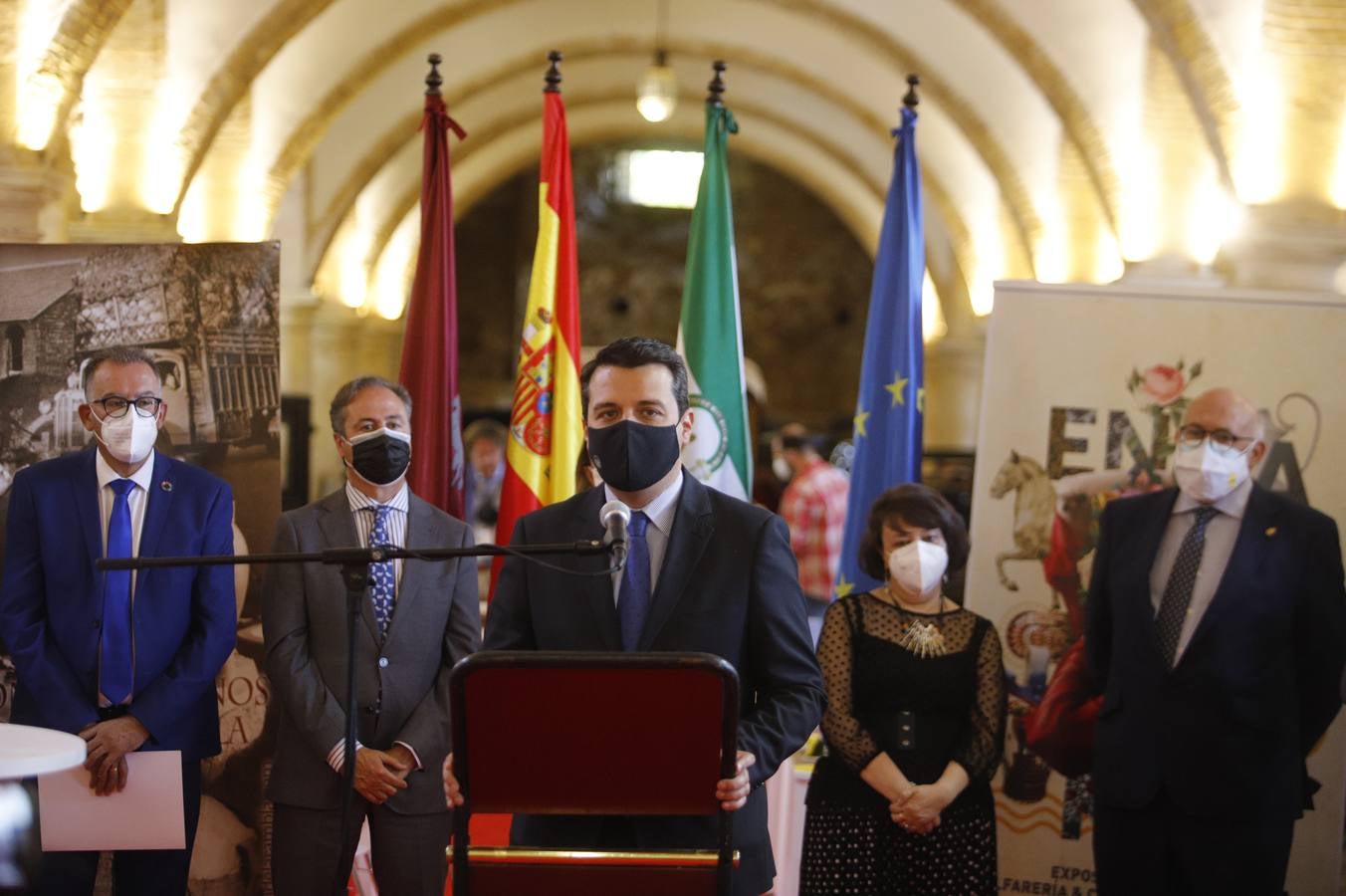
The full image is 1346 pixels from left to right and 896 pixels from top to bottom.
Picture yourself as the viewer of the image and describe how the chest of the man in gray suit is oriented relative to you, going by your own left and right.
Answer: facing the viewer

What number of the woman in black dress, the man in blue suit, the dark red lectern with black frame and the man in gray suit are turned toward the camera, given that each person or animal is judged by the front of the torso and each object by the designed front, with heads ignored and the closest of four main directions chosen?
4

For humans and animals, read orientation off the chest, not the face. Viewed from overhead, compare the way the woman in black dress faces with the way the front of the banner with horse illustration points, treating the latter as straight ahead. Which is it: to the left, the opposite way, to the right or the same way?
the same way

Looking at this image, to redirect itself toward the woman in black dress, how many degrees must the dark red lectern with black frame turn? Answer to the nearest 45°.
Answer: approximately 135° to its left

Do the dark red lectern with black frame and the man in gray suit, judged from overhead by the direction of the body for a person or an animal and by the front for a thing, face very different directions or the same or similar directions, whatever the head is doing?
same or similar directions

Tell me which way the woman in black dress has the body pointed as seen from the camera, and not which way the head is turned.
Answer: toward the camera

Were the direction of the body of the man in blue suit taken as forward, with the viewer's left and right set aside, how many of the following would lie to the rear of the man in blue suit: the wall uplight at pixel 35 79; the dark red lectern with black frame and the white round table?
1

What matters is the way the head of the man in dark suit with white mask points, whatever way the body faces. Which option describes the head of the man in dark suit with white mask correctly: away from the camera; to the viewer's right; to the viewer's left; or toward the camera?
toward the camera

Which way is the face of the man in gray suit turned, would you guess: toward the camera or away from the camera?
toward the camera

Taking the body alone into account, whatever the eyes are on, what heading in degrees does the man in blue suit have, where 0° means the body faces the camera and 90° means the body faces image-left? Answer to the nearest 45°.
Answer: approximately 0°

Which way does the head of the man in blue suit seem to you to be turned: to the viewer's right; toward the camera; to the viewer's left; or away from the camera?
toward the camera

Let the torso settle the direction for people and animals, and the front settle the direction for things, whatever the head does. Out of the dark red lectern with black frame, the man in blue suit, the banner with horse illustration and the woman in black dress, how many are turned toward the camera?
4

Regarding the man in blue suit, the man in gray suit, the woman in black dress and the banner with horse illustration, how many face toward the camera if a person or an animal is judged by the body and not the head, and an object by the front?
4

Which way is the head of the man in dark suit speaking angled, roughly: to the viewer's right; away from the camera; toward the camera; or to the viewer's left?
toward the camera

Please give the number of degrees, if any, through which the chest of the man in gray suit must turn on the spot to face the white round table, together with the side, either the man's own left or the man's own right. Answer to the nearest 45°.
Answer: approximately 45° to the man's own right

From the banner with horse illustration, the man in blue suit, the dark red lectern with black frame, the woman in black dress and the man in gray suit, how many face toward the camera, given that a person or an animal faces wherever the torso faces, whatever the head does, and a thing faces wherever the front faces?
5

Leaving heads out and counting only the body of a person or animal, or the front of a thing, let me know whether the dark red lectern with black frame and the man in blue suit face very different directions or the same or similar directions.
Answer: same or similar directions

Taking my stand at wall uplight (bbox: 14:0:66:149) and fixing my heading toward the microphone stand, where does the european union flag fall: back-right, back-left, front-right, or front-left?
front-left

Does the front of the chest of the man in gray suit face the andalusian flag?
no
